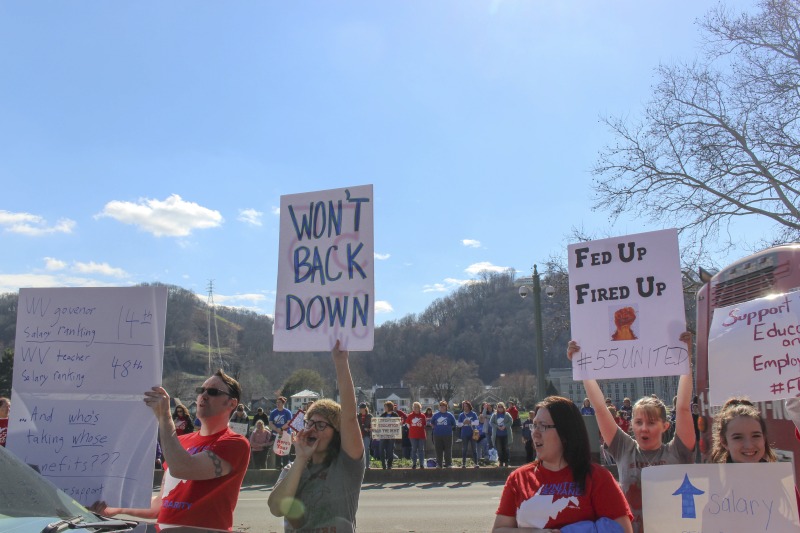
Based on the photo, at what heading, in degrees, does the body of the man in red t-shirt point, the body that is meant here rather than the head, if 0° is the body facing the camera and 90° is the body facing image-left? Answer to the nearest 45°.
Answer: approximately 45°

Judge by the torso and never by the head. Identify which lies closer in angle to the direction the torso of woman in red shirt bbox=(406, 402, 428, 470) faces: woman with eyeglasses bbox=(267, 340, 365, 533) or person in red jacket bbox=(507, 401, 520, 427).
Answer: the woman with eyeglasses

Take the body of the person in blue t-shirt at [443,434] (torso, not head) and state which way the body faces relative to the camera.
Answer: toward the camera

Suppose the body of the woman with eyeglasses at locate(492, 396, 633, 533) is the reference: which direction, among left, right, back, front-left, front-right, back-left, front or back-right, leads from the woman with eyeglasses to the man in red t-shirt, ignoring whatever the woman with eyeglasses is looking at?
front-right

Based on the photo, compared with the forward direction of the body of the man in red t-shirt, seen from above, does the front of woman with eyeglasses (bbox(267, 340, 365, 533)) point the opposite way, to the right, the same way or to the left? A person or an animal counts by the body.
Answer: the same way

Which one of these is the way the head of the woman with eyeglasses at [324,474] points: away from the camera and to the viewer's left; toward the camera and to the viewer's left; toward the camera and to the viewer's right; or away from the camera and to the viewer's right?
toward the camera and to the viewer's left

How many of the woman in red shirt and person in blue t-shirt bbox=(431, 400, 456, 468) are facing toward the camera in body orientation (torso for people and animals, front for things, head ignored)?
2

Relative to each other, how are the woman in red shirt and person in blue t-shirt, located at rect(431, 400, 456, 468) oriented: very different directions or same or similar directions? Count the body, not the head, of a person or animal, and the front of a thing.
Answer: same or similar directions

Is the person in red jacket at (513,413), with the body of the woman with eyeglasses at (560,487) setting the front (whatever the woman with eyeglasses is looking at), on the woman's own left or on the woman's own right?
on the woman's own right

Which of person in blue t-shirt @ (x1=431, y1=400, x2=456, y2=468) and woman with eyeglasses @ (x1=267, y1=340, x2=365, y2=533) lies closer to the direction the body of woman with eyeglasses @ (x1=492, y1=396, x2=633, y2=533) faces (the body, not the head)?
the woman with eyeglasses

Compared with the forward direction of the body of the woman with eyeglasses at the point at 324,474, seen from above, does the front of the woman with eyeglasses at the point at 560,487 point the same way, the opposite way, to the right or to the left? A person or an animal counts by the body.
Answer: the same way

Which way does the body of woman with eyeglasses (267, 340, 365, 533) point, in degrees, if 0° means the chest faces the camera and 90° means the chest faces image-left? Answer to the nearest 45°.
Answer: approximately 45°

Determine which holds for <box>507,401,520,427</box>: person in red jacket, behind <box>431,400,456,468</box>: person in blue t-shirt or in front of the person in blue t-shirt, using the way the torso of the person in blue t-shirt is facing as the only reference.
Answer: behind

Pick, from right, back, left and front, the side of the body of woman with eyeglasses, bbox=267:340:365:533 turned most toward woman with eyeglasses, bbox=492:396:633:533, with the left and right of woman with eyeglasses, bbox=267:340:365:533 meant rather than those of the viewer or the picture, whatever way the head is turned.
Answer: left
